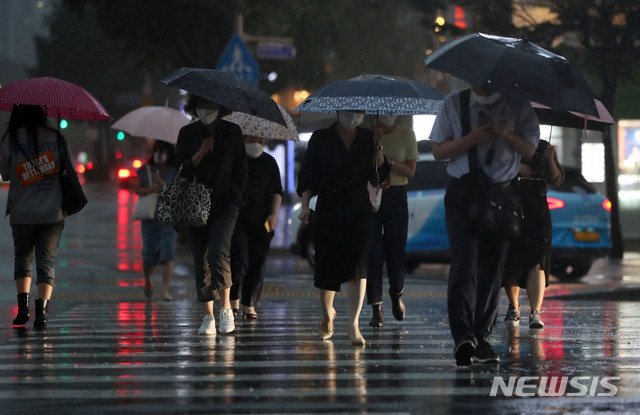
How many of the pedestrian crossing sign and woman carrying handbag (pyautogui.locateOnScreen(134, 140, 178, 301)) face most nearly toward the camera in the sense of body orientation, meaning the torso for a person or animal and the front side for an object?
2

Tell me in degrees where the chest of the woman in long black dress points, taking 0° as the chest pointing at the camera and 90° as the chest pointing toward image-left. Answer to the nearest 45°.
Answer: approximately 0°

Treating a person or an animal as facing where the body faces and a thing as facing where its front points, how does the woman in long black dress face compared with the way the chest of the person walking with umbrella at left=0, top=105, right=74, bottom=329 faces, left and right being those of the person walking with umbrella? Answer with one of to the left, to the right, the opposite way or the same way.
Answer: the opposite way

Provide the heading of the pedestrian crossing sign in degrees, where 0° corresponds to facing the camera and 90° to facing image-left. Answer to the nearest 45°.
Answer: approximately 0°

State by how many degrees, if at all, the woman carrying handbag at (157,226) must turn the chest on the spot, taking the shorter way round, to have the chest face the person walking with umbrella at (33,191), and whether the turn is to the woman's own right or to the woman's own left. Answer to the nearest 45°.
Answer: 0° — they already face them

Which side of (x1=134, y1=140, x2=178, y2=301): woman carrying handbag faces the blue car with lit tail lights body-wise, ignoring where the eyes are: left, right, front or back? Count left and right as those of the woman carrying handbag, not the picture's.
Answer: left

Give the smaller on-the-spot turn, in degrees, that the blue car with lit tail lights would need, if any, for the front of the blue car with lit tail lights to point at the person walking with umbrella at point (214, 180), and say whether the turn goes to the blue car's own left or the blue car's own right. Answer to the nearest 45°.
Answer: approximately 90° to the blue car's own left

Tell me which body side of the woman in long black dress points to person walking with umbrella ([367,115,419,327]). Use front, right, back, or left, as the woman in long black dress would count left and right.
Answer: back

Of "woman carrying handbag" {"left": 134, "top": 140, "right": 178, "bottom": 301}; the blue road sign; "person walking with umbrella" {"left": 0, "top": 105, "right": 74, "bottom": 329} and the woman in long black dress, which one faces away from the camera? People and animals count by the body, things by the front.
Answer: the person walking with umbrella

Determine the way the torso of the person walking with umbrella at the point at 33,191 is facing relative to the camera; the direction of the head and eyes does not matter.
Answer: away from the camera
